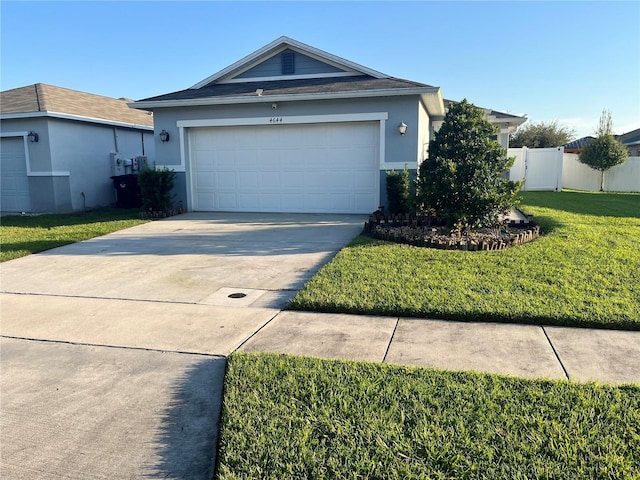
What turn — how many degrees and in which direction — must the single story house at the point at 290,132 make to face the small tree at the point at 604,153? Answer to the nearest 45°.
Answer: approximately 135° to its left

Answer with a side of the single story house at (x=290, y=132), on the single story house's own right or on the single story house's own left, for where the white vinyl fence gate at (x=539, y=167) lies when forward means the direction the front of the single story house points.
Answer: on the single story house's own left

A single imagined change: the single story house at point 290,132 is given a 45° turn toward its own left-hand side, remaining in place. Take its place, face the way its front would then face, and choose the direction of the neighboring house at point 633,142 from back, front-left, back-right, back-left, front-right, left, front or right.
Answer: left

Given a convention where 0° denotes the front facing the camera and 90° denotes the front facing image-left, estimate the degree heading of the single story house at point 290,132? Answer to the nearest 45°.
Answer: approximately 0°

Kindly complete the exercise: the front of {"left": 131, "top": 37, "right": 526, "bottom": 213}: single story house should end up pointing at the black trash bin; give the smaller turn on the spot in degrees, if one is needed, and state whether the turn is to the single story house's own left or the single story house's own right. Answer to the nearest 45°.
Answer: approximately 135° to the single story house's own right

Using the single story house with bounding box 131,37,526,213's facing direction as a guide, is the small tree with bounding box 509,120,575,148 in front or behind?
behind

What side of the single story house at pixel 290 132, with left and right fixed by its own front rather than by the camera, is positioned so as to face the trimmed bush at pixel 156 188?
right

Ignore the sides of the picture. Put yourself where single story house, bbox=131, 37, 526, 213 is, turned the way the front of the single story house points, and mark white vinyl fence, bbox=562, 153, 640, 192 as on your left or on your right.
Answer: on your left

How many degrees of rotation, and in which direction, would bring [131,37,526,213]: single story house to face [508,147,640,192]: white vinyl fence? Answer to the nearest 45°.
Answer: approximately 135° to its left
